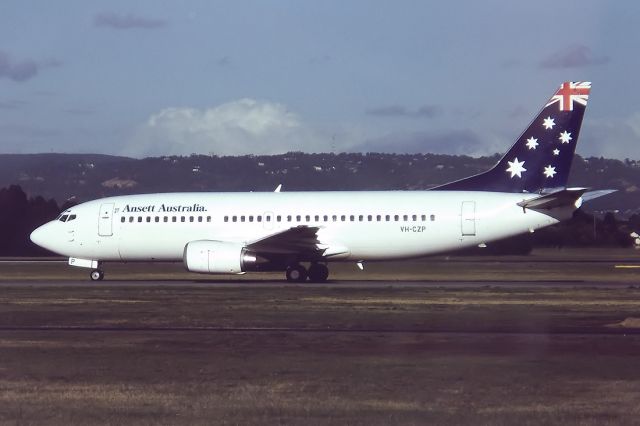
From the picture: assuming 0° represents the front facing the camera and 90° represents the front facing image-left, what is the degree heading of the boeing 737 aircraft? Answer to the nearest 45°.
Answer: approximately 90°
